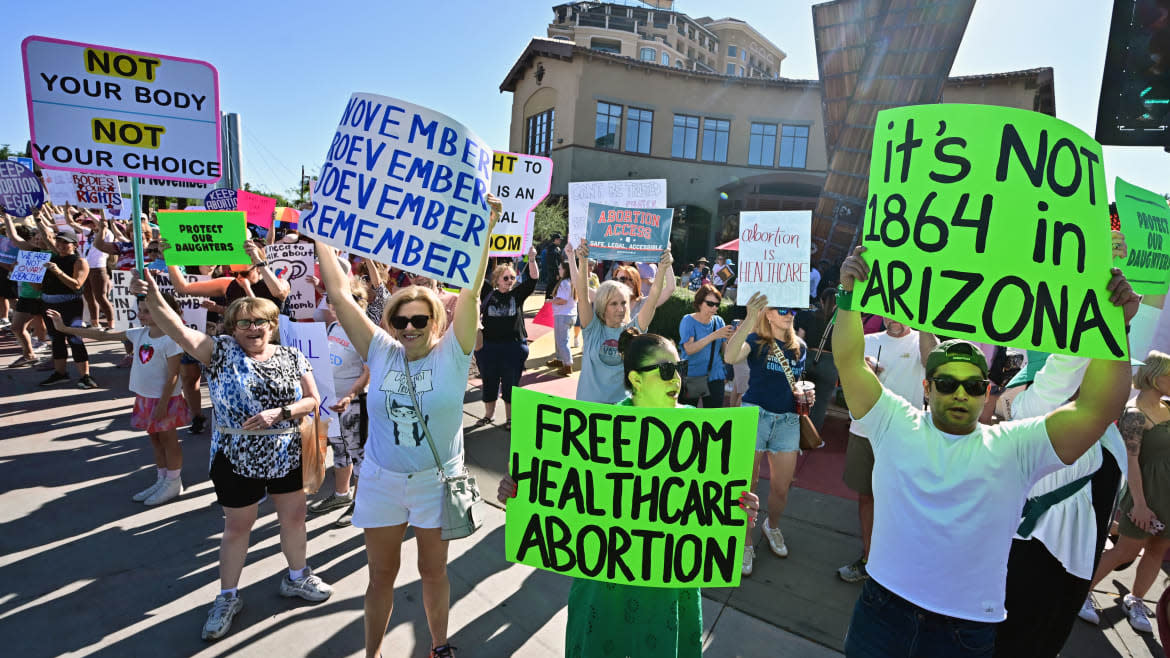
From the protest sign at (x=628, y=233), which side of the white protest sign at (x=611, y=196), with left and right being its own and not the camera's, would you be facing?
front

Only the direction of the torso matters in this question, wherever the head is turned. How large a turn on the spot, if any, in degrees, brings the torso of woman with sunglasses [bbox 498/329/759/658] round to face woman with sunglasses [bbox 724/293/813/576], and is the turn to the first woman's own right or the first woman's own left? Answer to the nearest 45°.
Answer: approximately 135° to the first woman's own left

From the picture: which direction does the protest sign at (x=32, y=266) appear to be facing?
toward the camera

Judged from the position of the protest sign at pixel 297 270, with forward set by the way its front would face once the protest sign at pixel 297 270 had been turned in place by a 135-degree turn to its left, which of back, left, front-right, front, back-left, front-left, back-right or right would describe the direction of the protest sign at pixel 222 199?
front-left

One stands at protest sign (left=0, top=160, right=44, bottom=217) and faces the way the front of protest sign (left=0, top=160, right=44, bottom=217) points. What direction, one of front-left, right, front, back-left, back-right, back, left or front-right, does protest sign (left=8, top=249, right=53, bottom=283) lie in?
front

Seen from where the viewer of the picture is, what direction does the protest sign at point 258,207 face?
facing the viewer

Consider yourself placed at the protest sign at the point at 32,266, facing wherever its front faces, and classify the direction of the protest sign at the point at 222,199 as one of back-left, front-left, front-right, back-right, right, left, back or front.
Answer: back-left

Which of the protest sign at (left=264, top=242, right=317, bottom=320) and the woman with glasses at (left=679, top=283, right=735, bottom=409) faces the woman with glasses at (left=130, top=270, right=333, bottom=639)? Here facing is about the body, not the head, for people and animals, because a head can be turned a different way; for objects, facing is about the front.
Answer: the protest sign

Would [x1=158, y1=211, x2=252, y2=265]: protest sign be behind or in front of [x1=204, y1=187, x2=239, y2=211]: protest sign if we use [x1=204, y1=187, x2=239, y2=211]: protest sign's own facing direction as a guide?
in front

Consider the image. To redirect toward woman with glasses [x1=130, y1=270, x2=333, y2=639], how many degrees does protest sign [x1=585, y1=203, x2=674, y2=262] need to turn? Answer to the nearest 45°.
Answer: approximately 45° to its right

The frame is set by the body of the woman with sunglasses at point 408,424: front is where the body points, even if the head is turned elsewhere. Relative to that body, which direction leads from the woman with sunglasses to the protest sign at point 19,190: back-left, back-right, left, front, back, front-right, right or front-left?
back-right

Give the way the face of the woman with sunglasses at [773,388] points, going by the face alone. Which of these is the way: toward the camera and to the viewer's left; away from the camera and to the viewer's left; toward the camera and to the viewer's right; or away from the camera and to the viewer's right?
toward the camera and to the viewer's right

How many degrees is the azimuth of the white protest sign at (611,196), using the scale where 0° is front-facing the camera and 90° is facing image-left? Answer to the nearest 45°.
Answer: approximately 0°

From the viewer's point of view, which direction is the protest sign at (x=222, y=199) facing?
toward the camera
